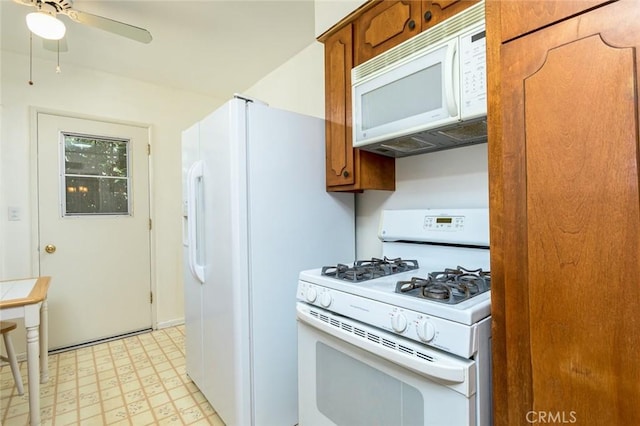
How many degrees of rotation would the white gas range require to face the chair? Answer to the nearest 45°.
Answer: approximately 45° to its right

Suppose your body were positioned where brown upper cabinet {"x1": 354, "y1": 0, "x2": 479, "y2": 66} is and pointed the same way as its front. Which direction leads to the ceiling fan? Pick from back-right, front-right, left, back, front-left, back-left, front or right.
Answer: front-right

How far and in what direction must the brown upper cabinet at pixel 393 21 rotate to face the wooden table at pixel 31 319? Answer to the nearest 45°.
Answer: approximately 45° to its right

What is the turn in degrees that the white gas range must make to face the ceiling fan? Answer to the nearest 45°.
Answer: approximately 45° to its right

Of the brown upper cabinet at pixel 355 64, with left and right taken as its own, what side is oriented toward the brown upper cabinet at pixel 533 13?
left

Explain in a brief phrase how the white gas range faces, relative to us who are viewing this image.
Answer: facing the viewer and to the left of the viewer

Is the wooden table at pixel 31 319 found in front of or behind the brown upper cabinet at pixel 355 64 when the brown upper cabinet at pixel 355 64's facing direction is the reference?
in front

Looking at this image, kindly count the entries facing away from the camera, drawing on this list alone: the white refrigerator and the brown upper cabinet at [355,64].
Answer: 0
